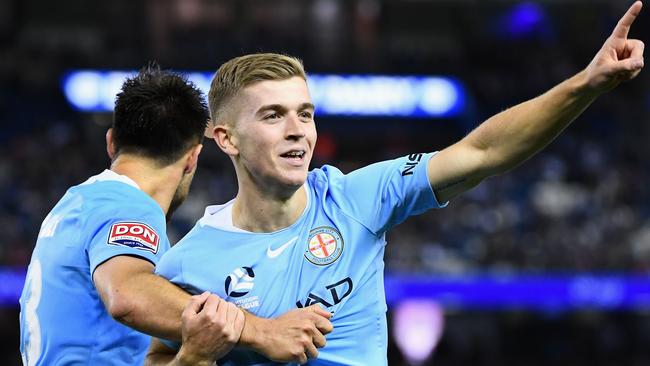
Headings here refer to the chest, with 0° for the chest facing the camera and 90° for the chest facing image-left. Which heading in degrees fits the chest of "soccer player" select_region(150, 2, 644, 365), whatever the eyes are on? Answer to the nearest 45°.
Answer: approximately 0°

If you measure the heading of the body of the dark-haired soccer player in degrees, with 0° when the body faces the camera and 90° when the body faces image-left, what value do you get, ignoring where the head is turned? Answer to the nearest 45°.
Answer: approximately 225°

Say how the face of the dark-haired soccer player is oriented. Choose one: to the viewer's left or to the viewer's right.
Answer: to the viewer's right

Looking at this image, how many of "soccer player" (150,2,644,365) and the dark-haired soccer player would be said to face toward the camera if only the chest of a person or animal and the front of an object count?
1
